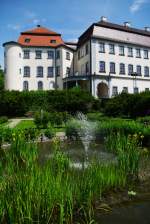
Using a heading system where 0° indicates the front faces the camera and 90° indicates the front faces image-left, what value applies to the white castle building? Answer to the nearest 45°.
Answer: approximately 0°

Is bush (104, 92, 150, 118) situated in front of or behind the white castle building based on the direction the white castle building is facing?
in front

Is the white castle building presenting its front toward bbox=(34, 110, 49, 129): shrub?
yes

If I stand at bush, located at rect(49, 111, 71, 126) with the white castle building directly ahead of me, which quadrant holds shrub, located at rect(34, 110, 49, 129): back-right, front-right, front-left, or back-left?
back-left

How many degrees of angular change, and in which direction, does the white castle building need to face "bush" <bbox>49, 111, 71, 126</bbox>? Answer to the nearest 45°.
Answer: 0° — it already faces it

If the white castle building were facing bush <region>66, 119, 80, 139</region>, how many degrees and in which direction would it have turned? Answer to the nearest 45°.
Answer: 0° — it already faces it

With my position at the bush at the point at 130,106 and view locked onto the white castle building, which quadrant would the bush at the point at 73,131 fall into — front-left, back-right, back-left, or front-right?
back-left
